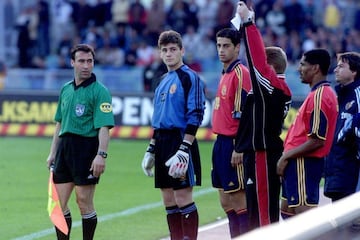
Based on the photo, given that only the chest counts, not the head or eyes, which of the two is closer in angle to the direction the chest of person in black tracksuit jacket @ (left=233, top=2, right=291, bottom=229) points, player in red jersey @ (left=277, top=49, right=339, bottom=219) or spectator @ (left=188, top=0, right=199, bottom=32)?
the spectator

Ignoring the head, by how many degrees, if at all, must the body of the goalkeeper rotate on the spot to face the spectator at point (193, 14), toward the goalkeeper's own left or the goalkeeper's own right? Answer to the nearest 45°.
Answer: approximately 135° to the goalkeeper's own right

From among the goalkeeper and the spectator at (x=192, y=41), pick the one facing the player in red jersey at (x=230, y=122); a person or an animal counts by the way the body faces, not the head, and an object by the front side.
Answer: the spectator

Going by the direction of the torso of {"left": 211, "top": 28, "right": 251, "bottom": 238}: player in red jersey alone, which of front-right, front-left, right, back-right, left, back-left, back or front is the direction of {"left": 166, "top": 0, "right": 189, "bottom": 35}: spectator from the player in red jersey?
back-right

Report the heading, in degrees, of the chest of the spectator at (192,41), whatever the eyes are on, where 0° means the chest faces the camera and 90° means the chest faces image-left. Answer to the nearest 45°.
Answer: approximately 0°

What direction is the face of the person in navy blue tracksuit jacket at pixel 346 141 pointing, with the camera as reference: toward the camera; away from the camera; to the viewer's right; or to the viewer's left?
to the viewer's left
